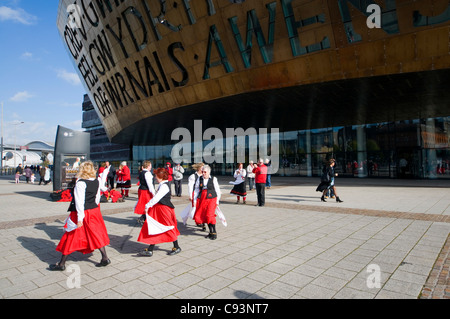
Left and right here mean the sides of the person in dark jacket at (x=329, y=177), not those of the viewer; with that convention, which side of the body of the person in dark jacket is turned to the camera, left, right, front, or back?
right

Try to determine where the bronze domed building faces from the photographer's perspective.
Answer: facing the viewer and to the left of the viewer

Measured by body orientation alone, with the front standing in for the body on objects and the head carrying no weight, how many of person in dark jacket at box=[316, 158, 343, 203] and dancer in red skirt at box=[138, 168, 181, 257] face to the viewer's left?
1

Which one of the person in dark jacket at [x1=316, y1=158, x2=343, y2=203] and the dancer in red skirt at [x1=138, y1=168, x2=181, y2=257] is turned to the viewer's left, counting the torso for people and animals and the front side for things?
the dancer in red skirt

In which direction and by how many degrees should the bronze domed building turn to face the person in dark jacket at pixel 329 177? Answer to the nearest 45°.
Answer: approximately 45° to its left

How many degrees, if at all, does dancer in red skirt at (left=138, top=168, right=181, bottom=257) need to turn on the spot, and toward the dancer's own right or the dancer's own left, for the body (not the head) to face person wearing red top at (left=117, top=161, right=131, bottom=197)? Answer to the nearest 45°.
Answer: approximately 90° to the dancer's own right

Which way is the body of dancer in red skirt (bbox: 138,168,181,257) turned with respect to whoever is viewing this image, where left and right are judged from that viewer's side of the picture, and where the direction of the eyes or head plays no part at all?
facing to the left of the viewer

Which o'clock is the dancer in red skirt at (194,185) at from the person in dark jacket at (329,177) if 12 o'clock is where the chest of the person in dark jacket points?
The dancer in red skirt is roughly at 4 o'clock from the person in dark jacket.

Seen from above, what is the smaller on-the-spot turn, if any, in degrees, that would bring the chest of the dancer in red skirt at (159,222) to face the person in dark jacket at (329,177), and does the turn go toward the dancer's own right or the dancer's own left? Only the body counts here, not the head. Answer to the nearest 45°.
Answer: approximately 135° to the dancer's own right

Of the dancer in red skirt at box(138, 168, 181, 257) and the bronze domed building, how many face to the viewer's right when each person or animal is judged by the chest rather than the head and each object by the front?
0
